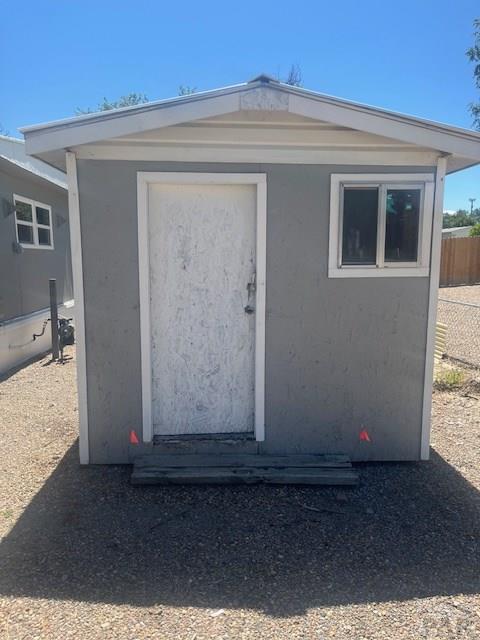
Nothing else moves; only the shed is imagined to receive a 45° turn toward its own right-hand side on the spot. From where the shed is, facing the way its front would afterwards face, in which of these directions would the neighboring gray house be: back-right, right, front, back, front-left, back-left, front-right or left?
right

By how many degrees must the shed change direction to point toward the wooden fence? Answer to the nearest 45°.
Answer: approximately 135° to its left

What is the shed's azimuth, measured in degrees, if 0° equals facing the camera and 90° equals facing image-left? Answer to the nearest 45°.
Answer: approximately 0°

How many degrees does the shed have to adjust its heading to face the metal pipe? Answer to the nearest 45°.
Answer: approximately 135° to its right
